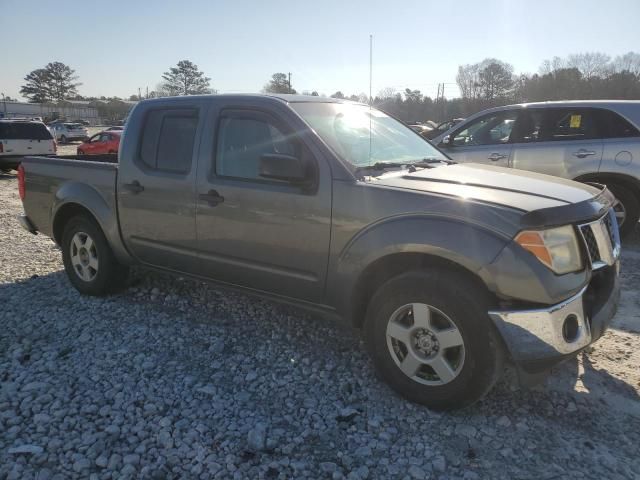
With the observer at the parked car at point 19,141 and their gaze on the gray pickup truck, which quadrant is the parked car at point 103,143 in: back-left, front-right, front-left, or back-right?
back-left

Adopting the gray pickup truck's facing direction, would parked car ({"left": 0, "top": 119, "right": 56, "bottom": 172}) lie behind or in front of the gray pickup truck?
behind

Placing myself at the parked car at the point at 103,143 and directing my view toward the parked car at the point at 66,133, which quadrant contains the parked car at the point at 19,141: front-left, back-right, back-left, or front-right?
back-left

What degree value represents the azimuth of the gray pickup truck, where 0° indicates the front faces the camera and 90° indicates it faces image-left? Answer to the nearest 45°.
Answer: approximately 315°

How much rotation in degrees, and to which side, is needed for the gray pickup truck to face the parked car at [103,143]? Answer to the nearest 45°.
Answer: approximately 180°

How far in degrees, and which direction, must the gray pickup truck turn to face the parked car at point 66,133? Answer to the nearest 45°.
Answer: approximately 180°
